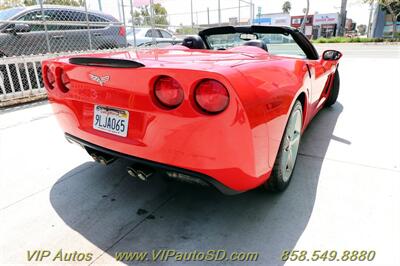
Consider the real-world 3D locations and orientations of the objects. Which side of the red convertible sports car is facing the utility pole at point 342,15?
front

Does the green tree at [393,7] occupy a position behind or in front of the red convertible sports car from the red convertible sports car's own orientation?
in front

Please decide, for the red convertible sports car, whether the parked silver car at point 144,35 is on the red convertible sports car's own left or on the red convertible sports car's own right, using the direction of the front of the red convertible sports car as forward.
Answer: on the red convertible sports car's own left

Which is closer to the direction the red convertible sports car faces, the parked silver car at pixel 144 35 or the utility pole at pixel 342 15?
the utility pole

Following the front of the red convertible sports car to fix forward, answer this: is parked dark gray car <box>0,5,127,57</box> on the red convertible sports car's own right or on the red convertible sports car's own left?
on the red convertible sports car's own left

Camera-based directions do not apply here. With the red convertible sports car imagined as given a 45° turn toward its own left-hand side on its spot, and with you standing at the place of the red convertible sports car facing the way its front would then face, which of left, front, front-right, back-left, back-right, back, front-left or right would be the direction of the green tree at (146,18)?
front

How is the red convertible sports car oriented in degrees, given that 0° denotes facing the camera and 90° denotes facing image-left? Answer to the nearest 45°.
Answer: approximately 225°
